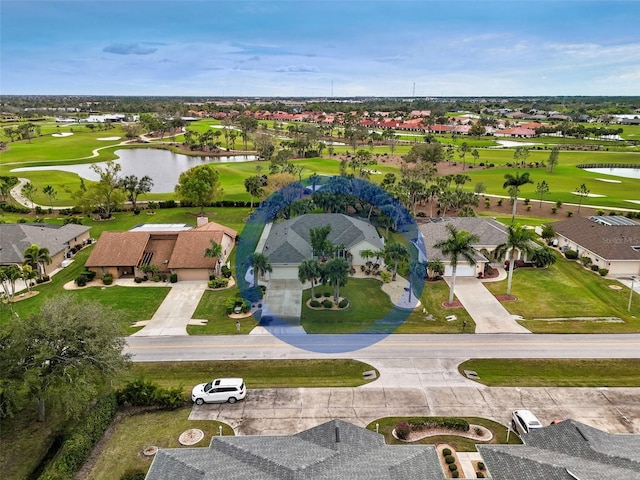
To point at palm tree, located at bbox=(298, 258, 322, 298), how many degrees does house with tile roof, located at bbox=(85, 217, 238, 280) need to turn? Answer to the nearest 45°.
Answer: approximately 45° to its left

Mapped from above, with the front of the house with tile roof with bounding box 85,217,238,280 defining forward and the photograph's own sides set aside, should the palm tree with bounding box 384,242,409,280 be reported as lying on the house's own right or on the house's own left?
on the house's own left

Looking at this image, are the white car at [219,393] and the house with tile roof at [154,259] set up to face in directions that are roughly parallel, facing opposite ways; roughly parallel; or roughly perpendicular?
roughly perpendicular

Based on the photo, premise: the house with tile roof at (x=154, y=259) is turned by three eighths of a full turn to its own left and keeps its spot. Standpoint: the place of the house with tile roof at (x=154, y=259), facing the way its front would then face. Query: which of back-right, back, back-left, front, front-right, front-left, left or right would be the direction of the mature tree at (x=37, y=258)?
back-left

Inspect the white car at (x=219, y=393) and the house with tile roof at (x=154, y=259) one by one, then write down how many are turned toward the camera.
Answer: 1

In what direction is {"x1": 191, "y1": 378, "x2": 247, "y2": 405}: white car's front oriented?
to the viewer's left

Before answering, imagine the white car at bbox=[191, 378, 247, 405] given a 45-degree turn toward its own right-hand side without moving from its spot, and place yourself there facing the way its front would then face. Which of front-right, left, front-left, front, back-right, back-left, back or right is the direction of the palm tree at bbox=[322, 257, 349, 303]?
right

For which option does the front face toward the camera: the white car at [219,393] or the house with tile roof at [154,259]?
the house with tile roof

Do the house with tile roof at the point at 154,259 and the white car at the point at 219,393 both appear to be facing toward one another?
no

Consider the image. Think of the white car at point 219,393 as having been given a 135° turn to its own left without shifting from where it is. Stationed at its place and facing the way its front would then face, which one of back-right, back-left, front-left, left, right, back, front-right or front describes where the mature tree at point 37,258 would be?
back

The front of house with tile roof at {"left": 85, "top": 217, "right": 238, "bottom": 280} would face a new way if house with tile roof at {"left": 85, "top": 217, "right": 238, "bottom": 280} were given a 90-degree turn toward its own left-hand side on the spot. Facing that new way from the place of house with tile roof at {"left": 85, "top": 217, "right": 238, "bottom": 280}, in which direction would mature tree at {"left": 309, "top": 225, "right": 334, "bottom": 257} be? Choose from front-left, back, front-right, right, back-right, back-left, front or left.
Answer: front-right

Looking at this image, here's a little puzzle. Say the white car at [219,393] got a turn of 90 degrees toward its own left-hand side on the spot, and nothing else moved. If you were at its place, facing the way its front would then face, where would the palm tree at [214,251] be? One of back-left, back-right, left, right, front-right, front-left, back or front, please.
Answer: back

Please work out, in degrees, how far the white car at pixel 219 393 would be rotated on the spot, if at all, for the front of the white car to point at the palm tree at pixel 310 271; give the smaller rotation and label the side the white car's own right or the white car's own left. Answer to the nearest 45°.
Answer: approximately 135° to the white car's own right

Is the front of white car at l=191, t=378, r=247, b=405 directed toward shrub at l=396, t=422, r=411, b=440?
no

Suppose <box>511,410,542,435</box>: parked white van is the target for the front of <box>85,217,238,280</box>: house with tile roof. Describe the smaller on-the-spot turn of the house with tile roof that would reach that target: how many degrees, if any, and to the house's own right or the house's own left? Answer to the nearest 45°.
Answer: approximately 45° to the house's own left

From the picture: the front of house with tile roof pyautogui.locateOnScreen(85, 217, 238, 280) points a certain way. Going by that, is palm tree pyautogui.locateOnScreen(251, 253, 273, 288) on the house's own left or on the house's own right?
on the house's own left

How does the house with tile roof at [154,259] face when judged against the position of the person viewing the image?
facing the viewer

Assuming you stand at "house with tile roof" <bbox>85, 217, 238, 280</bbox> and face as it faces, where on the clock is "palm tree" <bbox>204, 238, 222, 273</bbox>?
The palm tree is roughly at 10 o'clock from the house with tile roof.
